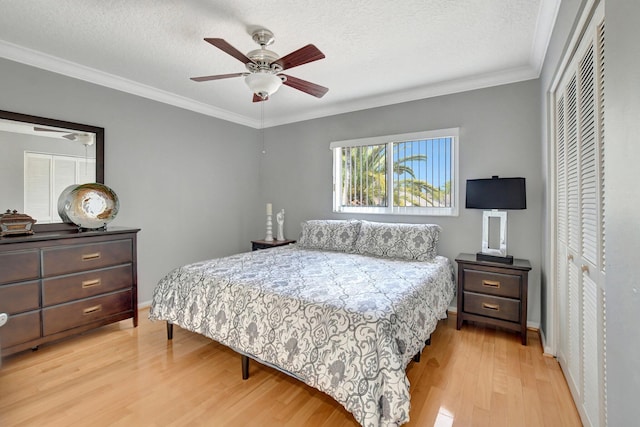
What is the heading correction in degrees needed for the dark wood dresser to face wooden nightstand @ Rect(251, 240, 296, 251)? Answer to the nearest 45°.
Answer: approximately 45° to its left

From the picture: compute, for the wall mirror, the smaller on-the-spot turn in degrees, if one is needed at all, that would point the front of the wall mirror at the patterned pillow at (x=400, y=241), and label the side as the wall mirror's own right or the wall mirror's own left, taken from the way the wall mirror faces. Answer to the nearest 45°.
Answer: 0° — it already faces it

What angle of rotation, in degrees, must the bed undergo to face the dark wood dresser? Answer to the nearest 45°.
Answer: approximately 45° to its right

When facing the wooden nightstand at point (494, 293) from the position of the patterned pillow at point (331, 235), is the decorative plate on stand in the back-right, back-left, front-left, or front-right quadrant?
back-right

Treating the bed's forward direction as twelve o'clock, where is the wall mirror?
The wall mirror is roughly at 2 o'clock from the bed.

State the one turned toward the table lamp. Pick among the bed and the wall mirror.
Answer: the wall mirror

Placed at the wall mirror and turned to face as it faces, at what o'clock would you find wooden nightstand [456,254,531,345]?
The wooden nightstand is roughly at 12 o'clock from the wall mirror.

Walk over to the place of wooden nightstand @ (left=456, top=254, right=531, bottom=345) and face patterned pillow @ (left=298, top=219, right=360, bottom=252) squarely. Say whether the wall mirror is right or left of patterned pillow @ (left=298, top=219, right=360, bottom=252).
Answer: left

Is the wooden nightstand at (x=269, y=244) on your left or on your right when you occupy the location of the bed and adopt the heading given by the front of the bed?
on your right

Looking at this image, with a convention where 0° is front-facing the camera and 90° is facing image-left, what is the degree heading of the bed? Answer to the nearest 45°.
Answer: approximately 45°
